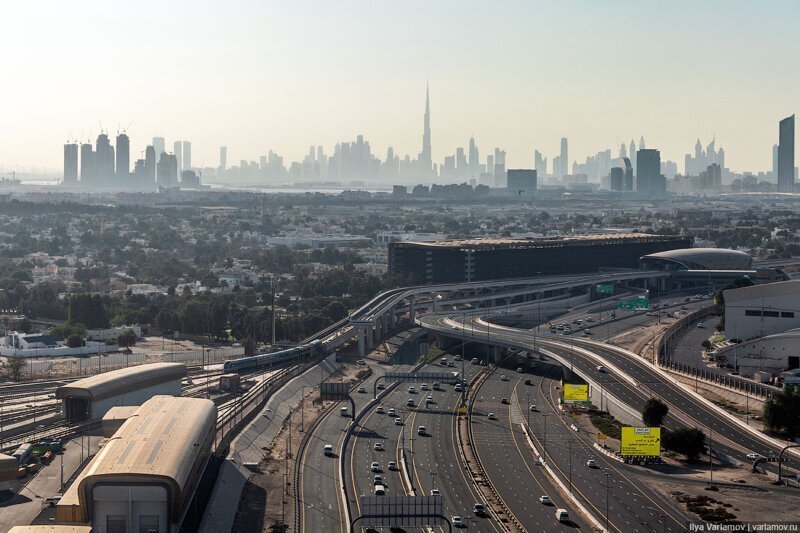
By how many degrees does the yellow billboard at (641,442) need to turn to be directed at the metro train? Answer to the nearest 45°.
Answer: approximately 135° to its right

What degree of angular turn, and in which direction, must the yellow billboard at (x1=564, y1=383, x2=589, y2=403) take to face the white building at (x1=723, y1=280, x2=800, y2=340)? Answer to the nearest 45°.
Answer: approximately 135° to its left

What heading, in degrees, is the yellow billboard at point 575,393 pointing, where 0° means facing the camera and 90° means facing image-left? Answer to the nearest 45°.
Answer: approximately 0°

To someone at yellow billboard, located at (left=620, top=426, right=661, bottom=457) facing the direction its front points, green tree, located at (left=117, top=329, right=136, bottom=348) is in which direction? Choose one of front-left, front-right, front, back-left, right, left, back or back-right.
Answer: back-right

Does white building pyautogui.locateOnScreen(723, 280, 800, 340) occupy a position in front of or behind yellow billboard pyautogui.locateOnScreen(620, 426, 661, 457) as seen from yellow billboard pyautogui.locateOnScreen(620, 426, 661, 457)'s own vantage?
behind

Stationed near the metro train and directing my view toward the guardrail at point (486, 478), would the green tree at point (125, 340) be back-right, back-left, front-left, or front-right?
back-right

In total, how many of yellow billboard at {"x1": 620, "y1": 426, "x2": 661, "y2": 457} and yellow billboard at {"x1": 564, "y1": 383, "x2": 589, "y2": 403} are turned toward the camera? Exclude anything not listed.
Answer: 2

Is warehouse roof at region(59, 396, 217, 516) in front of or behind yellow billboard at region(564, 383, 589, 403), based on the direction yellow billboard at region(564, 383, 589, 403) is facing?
in front
